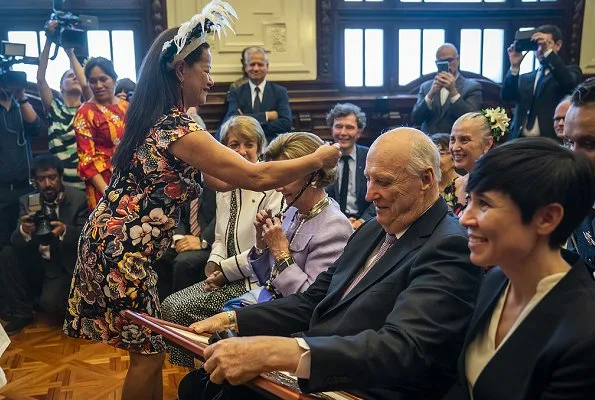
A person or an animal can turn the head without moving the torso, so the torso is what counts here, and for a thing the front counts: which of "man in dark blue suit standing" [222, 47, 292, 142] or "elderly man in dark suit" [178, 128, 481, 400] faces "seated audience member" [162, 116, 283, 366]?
the man in dark blue suit standing

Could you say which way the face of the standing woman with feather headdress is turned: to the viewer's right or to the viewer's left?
to the viewer's right

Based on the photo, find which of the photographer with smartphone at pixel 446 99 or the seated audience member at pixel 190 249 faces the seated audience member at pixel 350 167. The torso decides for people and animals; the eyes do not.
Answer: the photographer with smartphone

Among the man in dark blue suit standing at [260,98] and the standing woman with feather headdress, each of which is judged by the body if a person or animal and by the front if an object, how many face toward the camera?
1

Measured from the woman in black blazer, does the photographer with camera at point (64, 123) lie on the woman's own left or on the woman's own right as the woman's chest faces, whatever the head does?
on the woman's own right

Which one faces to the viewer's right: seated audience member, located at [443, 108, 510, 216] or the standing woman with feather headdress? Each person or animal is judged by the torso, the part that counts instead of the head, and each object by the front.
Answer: the standing woman with feather headdress

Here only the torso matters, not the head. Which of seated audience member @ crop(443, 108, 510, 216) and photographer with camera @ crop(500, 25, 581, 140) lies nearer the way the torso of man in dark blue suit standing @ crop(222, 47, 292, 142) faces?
the seated audience member

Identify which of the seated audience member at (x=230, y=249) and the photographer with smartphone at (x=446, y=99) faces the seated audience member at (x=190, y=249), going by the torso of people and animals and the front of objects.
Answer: the photographer with smartphone

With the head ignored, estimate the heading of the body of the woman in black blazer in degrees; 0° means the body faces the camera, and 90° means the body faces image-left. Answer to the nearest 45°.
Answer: approximately 45°

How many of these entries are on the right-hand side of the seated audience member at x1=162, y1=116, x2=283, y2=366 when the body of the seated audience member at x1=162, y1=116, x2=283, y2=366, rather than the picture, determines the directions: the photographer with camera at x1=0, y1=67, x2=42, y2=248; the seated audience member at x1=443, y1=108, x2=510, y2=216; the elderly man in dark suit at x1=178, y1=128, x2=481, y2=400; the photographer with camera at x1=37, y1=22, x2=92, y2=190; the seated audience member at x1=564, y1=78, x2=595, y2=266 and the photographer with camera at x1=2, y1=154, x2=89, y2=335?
3

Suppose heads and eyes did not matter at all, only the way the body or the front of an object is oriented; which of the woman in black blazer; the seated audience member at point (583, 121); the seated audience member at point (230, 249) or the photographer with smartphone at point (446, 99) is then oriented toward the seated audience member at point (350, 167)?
the photographer with smartphone
